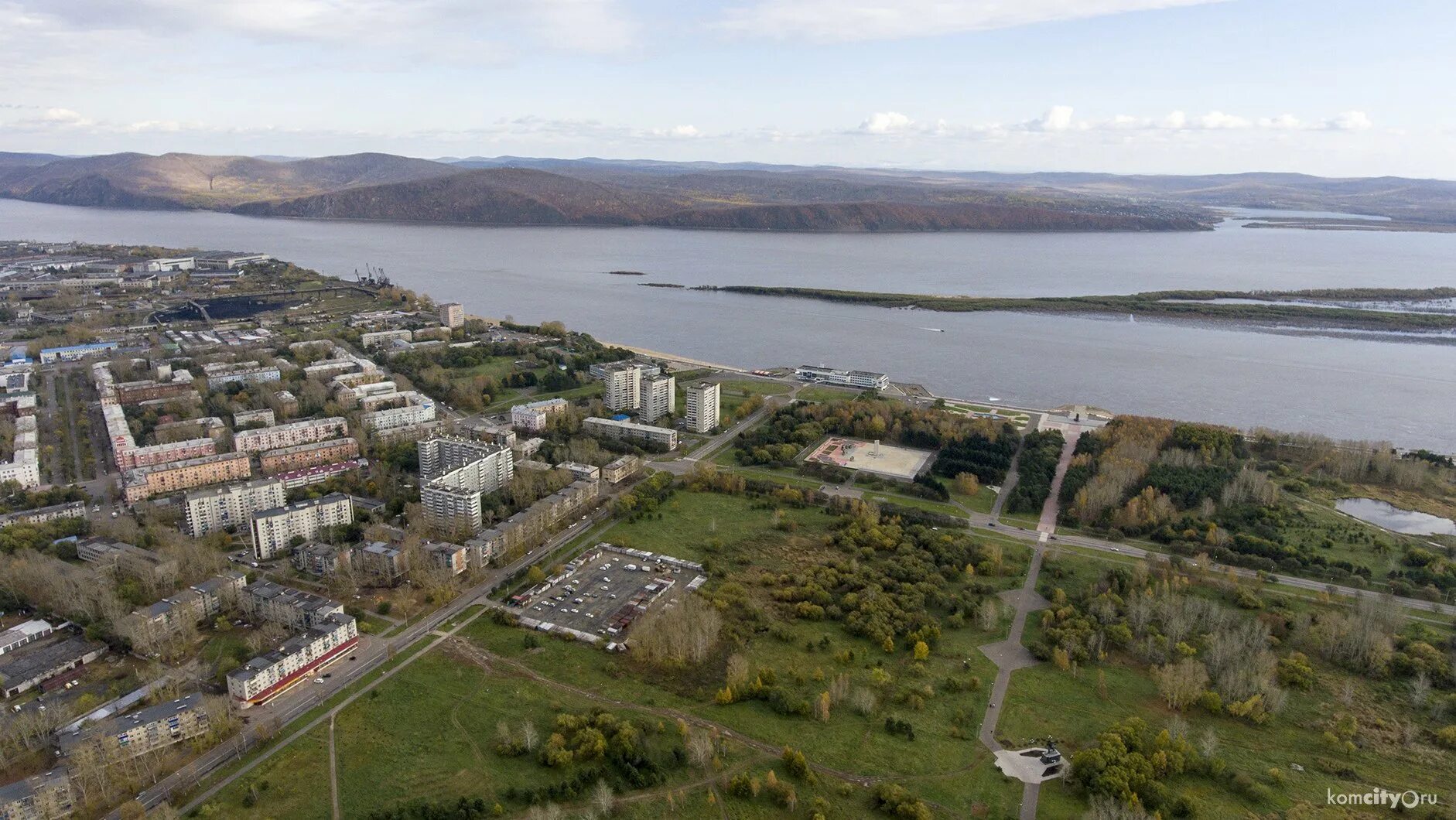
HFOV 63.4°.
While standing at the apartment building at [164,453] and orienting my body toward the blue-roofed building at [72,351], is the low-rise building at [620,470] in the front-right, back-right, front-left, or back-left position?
back-right

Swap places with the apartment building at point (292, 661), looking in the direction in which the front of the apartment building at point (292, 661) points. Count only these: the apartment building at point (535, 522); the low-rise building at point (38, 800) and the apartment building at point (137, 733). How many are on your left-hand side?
1

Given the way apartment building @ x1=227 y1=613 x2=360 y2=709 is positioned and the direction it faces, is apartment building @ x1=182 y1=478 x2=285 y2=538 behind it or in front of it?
behind

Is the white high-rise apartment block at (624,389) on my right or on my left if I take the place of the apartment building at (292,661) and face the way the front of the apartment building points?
on my left

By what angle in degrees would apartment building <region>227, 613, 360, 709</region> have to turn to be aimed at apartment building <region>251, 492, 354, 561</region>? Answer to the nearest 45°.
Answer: approximately 135° to its left

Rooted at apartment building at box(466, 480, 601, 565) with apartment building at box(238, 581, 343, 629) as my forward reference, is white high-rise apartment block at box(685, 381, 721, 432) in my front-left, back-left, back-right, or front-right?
back-right

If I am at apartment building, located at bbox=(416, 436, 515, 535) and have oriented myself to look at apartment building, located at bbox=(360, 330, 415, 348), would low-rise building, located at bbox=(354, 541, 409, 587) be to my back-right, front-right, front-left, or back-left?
back-left

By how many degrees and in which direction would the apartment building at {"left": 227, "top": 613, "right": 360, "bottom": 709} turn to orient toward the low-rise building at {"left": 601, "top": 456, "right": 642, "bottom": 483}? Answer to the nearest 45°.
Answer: approximately 90° to its left

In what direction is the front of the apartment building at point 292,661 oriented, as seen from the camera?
facing the viewer and to the right of the viewer

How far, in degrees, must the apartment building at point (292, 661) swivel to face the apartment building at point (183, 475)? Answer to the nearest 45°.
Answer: approximately 135° to its left
